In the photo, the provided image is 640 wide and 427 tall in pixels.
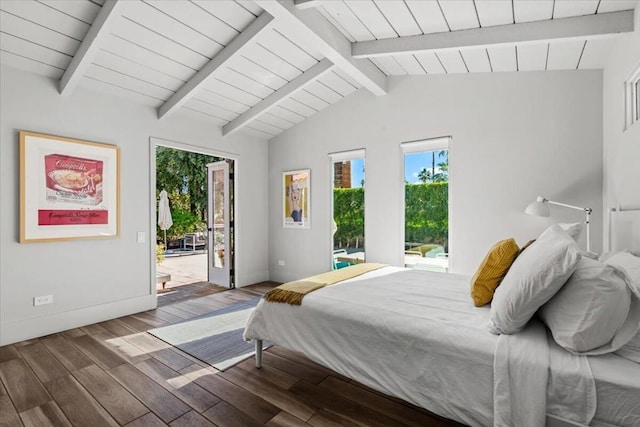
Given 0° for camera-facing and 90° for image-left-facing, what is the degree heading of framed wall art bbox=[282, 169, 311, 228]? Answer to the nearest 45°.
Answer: approximately 45°

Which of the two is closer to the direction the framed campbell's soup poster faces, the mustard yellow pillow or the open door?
the mustard yellow pillow

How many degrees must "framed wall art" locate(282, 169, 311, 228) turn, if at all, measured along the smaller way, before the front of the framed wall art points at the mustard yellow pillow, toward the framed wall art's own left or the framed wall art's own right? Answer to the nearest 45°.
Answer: approximately 45° to the framed wall art's own left

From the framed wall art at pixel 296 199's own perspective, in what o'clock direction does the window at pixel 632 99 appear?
The window is roughly at 9 o'clock from the framed wall art.

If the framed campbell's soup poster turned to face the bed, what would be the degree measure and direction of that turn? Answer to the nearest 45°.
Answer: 0° — it already faces it

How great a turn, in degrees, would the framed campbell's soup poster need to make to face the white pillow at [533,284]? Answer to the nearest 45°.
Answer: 0° — it already faces it

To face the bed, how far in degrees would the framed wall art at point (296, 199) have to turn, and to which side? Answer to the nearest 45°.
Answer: approximately 45° to its left

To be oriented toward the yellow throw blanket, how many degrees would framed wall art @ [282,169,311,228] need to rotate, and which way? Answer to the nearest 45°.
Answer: approximately 45° to its left

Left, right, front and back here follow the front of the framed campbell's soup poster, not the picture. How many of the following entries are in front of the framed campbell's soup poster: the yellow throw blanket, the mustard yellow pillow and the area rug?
3

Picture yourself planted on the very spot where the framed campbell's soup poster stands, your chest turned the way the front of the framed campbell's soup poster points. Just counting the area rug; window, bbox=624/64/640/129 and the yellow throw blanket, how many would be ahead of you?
3

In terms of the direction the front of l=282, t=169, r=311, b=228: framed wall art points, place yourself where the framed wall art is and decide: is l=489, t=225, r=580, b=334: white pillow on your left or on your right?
on your left

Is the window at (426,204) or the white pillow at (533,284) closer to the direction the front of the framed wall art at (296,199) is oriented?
the white pillow
